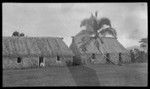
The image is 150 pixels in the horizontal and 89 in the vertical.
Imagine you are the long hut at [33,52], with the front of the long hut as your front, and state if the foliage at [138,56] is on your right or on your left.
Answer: on your left

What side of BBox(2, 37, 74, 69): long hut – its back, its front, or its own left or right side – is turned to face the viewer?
front

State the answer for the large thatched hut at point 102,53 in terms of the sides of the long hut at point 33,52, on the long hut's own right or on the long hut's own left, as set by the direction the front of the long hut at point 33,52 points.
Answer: on the long hut's own left
